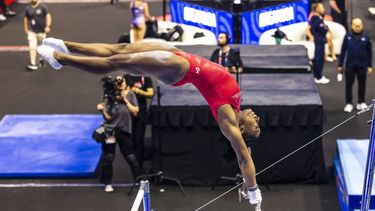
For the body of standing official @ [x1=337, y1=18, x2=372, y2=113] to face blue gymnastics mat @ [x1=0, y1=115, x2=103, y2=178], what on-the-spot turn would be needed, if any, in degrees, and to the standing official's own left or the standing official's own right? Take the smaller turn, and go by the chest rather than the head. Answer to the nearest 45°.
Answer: approximately 45° to the standing official's own right

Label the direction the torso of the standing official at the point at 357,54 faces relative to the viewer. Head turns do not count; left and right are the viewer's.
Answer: facing the viewer

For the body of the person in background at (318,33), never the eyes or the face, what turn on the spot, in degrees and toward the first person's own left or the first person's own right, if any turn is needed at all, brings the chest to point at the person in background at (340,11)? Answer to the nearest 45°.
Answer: approximately 90° to the first person's own left

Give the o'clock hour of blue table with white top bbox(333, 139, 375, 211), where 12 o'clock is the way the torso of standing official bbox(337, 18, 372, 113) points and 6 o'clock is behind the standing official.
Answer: The blue table with white top is roughly at 12 o'clock from the standing official.

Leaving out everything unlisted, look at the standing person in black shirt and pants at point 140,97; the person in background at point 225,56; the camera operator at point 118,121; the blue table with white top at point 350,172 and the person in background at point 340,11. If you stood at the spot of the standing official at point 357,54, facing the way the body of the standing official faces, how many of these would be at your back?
1

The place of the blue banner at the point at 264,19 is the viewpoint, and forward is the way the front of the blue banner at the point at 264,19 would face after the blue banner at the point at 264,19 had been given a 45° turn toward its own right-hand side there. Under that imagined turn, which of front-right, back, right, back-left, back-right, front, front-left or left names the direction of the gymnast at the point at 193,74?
front

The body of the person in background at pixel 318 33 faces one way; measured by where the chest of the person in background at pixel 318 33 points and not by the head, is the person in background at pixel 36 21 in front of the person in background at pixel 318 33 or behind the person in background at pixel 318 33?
behind

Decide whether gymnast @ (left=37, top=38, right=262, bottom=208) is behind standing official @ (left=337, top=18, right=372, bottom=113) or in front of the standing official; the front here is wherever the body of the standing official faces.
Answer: in front

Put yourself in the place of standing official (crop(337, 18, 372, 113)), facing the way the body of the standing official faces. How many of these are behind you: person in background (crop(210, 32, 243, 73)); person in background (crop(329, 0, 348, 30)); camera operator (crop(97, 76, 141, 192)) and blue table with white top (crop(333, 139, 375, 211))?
1
